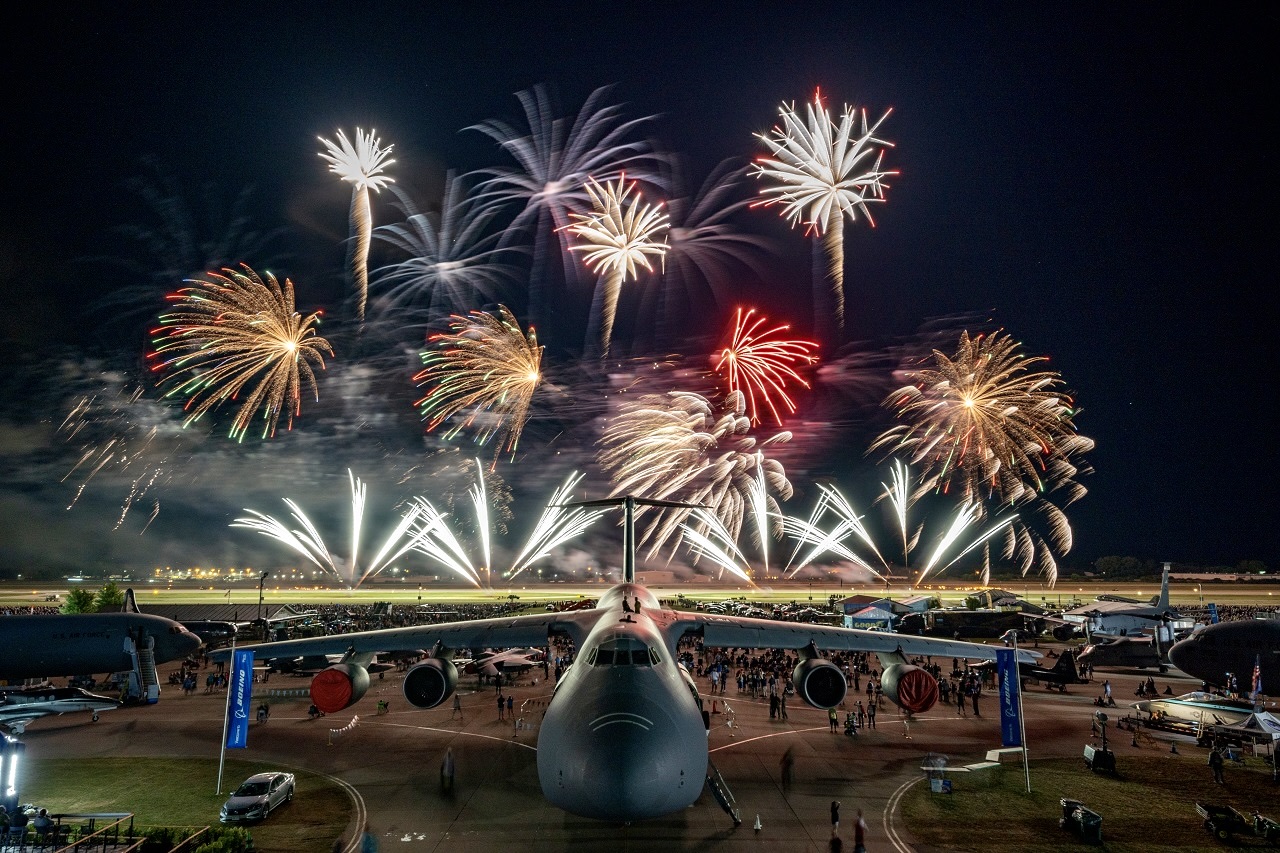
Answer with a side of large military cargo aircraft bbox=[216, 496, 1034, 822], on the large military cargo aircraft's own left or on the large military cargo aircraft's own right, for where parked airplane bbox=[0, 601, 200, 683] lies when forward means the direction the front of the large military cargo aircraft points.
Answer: on the large military cargo aircraft's own right

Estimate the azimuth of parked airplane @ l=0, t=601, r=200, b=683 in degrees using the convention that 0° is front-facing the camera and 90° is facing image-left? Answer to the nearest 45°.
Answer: approximately 270°

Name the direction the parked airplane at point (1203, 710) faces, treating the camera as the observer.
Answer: facing to the left of the viewer

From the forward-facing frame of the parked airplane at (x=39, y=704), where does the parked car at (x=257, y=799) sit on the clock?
The parked car is roughly at 2 o'clock from the parked airplane.

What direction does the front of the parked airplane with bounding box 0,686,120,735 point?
to the viewer's right

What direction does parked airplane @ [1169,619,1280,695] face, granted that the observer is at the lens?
facing to the left of the viewer
